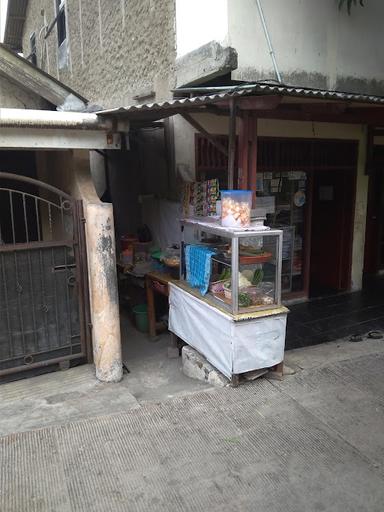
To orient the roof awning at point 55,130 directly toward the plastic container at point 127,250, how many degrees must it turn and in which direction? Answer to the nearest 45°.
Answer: approximately 135° to its left

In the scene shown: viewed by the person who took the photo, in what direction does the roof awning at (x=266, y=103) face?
facing the viewer

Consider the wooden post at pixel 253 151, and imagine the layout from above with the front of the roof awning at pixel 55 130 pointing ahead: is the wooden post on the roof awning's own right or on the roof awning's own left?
on the roof awning's own left

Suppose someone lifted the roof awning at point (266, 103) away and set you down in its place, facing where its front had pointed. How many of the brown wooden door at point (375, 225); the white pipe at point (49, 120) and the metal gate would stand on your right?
2

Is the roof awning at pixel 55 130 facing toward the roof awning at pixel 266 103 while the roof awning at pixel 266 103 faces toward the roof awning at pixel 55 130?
no

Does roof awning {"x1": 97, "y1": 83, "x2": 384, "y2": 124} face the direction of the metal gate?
no

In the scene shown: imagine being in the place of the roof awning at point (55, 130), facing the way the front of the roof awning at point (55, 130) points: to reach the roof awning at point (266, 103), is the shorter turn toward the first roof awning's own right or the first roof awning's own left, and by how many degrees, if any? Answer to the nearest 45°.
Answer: approximately 90° to the first roof awning's own left

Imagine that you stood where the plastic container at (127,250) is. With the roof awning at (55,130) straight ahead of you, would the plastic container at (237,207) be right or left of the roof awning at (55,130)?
left

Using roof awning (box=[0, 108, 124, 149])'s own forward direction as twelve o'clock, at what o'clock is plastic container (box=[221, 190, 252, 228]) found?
The plastic container is roughly at 10 o'clock from the roof awning.
